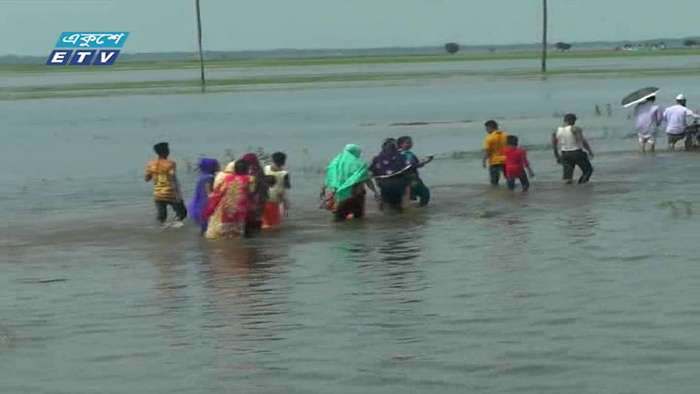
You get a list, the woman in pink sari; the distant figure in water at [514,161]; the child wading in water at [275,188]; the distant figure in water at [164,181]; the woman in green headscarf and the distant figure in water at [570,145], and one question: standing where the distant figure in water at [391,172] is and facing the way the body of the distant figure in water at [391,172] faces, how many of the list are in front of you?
2

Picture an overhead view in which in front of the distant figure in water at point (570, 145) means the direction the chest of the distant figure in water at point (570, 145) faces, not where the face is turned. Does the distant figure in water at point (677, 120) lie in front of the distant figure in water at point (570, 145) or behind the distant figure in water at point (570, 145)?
in front

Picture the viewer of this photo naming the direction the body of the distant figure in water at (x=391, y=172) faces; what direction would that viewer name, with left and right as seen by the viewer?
facing away from the viewer and to the right of the viewer

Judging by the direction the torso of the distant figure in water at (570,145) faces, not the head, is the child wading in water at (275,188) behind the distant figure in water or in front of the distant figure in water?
behind
